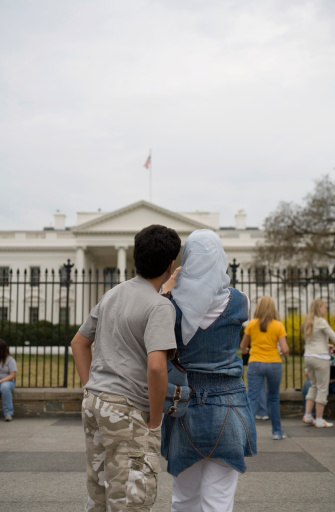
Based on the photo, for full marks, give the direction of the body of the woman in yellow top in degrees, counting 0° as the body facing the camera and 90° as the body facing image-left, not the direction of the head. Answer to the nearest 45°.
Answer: approximately 180°

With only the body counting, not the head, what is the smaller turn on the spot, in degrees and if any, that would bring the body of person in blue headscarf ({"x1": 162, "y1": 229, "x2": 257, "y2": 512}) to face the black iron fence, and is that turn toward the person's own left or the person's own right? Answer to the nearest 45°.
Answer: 0° — they already face it

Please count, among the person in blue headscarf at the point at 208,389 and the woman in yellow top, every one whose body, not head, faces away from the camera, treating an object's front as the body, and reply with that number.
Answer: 2

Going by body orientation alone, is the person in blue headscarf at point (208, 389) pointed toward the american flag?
yes

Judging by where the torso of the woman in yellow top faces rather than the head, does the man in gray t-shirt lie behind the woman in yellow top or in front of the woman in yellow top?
behind

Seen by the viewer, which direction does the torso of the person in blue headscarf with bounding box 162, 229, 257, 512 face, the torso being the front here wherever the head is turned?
away from the camera

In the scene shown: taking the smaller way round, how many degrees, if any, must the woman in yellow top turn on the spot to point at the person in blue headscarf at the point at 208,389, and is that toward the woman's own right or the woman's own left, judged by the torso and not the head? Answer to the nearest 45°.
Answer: approximately 180°

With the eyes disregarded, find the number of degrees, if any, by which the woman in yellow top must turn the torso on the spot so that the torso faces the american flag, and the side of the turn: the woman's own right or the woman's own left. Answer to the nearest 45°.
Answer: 0° — they already face it

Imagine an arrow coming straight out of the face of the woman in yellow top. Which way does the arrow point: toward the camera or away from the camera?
away from the camera
